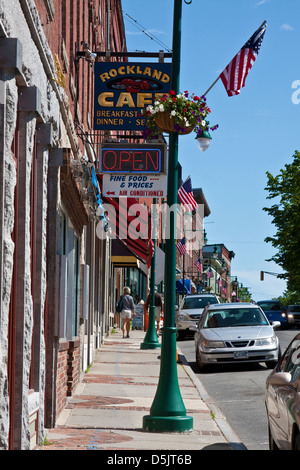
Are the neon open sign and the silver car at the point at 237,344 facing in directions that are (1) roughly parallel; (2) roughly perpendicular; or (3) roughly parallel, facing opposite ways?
roughly parallel

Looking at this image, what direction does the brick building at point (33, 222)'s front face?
to the viewer's right

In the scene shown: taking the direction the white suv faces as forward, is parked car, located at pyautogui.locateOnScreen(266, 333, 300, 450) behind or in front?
in front

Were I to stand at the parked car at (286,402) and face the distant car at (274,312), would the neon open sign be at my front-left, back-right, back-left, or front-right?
front-left

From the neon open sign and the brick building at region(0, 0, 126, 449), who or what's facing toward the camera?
the neon open sign

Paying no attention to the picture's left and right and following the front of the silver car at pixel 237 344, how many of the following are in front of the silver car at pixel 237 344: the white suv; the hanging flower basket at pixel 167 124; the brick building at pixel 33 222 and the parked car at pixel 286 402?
3

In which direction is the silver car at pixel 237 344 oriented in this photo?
toward the camera

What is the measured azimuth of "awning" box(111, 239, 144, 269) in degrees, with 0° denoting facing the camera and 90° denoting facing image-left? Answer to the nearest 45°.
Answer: approximately 270°

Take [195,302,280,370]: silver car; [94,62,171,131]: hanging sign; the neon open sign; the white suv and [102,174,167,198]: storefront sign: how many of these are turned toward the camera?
5

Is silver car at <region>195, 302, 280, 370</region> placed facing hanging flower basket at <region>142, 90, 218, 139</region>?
yes

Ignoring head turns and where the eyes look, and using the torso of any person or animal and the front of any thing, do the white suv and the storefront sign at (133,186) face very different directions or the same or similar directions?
same or similar directions

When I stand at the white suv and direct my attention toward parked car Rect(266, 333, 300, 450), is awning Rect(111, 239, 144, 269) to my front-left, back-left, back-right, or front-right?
back-right

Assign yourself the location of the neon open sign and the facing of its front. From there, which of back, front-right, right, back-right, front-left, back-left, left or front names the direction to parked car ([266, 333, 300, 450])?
front

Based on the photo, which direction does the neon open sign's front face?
toward the camera

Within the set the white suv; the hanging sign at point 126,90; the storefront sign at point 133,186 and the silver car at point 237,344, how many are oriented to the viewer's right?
0

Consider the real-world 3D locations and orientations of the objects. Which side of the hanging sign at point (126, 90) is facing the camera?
front

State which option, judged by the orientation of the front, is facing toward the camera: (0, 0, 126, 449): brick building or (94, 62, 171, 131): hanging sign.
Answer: the hanging sign

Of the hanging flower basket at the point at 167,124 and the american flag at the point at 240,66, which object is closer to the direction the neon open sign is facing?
the hanging flower basket
